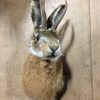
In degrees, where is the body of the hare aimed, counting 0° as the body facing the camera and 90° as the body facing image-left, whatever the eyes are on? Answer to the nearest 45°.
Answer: approximately 315°
